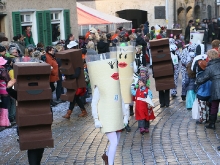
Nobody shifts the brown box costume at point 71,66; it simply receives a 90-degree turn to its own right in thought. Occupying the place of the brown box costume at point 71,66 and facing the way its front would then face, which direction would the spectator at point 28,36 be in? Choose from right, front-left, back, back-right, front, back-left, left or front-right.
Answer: front-right

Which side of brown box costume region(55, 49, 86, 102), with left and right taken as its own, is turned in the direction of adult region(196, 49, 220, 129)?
left

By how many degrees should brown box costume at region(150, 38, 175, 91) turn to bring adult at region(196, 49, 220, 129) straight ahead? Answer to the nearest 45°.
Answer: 0° — it already faces them

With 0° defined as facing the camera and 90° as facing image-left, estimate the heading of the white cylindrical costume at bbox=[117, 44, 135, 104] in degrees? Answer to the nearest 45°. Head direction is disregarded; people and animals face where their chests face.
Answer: approximately 45°

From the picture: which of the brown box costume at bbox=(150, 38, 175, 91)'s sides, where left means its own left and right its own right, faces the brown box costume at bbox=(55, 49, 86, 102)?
right

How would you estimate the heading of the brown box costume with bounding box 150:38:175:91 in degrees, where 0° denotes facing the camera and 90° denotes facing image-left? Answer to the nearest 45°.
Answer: approximately 0°
